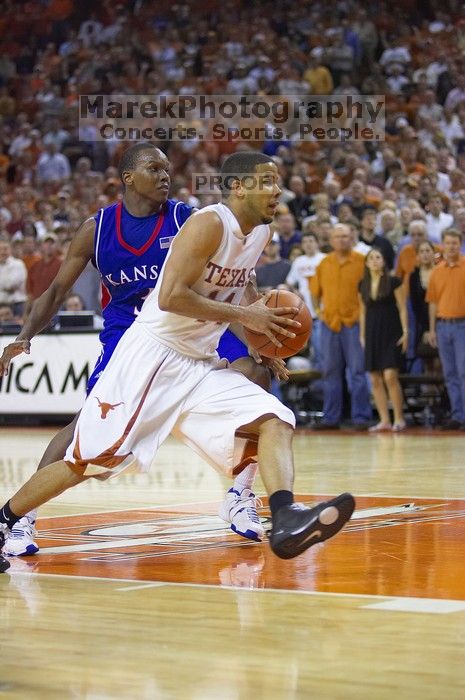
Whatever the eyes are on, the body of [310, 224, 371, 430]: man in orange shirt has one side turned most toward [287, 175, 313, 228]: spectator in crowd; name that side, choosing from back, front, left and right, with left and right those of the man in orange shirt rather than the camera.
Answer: back

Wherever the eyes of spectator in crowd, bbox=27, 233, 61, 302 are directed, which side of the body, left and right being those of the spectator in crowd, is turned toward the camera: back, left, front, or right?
front

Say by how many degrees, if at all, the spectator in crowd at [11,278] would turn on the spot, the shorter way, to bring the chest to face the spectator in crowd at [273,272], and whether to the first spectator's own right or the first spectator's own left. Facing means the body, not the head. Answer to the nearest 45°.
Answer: approximately 45° to the first spectator's own left

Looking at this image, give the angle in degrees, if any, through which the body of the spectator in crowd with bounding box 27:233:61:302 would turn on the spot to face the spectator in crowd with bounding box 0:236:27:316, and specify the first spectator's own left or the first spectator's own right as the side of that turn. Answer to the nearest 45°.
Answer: approximately 135° to the first spectator's own right

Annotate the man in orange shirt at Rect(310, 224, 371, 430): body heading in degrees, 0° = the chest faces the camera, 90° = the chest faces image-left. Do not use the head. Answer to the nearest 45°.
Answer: approximately 0°

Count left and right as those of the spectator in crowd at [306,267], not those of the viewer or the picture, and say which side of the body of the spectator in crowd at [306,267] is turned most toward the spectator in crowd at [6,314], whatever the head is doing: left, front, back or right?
right

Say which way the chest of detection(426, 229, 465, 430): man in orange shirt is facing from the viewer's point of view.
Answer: toward the camera

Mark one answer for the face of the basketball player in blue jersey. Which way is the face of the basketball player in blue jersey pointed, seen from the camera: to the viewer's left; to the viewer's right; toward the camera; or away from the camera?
to the viewer's right

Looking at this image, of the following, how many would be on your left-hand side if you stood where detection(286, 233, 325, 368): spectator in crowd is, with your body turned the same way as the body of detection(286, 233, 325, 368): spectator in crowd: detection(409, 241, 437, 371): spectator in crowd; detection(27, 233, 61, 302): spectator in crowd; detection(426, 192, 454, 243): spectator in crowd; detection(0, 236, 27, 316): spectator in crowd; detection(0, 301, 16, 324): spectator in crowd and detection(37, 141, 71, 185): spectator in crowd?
2
